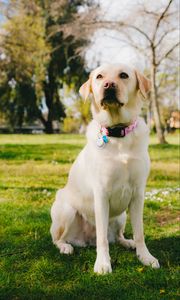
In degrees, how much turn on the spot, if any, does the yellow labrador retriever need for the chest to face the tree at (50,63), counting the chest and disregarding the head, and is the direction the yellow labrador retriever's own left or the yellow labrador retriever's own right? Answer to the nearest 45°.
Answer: approximately 135° to the yellow labrador retriever's own left

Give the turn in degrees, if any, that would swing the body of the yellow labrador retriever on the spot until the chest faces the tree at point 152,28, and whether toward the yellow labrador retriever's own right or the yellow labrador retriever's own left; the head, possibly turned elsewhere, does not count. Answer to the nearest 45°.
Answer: approximately 135° to the yellow labrador retriever's own left

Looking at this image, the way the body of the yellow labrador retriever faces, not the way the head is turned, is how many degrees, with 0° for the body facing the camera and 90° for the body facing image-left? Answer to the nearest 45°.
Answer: approximately 315°

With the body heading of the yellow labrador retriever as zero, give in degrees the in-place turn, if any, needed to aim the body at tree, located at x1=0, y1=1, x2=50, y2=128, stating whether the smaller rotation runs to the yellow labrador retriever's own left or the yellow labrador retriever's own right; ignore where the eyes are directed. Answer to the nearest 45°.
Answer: approximately 135° to the yellow labrador retriever's own left
